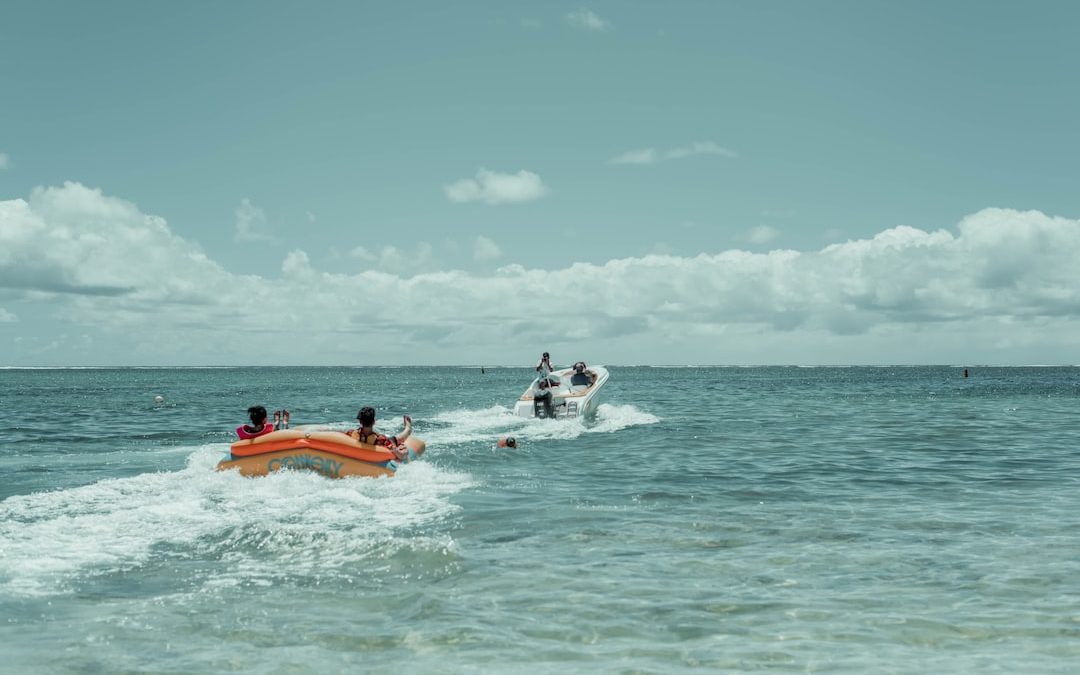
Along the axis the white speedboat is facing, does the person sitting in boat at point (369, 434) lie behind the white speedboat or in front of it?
behind

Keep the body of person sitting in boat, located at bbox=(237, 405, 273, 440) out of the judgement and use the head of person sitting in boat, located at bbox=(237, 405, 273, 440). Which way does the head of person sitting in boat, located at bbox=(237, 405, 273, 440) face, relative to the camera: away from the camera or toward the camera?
away from the camera

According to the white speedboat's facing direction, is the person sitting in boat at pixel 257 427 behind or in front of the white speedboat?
behind

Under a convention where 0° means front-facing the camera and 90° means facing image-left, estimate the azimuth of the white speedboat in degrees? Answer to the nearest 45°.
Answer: approximately 225°
